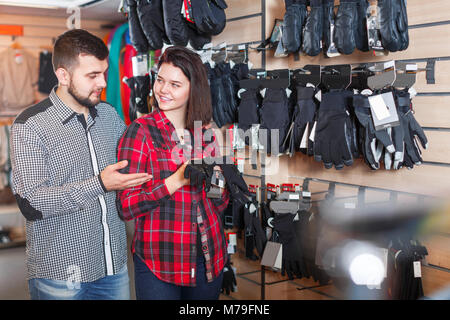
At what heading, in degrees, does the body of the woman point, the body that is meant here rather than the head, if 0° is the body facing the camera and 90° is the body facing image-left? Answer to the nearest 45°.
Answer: approximately 315°

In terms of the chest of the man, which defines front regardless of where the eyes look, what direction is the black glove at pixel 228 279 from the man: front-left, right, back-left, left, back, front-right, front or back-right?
left

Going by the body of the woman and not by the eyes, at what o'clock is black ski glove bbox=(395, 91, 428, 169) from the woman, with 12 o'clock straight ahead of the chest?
The black ski glove is roughly at 10 o'clock from the woman.

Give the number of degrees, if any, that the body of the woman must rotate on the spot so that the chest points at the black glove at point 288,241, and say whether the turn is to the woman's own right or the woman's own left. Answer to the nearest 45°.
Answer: approximately 90° to the woman's own left

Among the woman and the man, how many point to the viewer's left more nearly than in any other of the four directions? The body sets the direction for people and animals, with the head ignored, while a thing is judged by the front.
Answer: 0

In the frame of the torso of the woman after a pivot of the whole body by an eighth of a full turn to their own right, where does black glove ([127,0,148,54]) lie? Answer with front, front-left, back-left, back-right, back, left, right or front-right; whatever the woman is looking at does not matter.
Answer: back

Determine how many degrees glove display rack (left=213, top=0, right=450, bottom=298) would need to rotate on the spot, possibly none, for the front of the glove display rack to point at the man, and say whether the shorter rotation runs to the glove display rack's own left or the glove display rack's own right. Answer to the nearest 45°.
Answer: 0° — it already faces them

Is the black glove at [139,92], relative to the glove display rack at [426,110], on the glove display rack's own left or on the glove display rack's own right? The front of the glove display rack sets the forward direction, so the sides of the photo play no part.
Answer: on the glove display rack's own right

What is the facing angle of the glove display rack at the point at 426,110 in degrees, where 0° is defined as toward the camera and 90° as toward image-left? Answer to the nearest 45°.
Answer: approximately 45°

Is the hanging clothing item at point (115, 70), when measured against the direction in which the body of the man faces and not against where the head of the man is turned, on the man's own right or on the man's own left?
on the man's own left

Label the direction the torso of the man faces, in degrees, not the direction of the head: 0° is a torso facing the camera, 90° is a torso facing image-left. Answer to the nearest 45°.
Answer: approximately 315°
